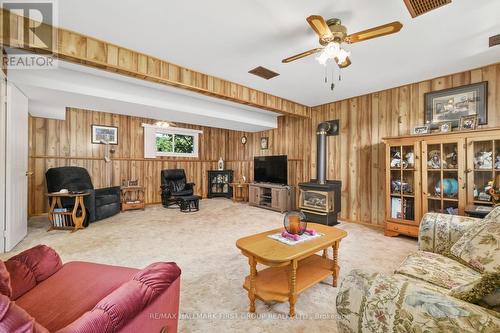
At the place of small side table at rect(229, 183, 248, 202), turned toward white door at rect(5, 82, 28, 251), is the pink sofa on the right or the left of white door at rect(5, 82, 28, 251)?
left

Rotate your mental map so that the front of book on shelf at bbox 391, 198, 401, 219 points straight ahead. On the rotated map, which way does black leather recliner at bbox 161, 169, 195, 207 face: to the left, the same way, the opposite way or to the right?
to the left

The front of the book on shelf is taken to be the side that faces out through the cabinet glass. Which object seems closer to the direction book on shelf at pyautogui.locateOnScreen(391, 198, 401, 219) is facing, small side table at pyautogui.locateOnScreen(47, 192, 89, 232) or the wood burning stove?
the small side table

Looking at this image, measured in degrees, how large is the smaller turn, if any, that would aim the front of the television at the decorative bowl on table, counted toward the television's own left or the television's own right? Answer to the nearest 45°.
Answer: approximately 45° to the television's own left

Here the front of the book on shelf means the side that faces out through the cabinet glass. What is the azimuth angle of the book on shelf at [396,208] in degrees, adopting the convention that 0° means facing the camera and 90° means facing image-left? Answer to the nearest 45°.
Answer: approximately 0°

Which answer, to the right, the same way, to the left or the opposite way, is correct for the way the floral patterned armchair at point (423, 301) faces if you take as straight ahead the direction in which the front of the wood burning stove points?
to the right

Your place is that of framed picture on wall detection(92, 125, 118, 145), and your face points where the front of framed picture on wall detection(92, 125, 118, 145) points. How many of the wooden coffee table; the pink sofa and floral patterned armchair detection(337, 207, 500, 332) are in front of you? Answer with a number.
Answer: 3

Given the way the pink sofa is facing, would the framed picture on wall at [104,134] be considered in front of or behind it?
in front

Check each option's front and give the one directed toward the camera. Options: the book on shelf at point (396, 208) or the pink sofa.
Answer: the book on shelf

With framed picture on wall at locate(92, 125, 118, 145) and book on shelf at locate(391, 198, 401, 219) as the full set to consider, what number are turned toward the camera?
2

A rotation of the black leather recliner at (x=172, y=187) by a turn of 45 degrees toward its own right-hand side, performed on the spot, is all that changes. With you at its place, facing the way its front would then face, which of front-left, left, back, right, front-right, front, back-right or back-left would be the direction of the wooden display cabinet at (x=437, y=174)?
front-left

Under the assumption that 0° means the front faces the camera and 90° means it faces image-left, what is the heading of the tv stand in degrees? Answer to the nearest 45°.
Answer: approximately 45°

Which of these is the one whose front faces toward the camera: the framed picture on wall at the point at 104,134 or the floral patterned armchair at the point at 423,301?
the framed picture on wall

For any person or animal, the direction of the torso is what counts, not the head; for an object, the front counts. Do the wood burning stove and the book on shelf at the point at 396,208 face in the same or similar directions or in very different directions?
same or similar directions

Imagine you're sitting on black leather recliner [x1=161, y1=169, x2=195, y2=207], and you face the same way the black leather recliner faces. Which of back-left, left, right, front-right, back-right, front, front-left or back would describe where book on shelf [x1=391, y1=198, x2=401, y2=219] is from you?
front

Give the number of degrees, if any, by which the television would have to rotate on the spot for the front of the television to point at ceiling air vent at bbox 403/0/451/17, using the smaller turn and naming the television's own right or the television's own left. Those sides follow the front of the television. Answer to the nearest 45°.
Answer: approximately 45° to the television's own left

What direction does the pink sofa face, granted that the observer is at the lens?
facing away from the viewer and to the right of the viewer

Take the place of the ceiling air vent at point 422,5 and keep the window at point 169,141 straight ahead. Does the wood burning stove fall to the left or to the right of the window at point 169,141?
right

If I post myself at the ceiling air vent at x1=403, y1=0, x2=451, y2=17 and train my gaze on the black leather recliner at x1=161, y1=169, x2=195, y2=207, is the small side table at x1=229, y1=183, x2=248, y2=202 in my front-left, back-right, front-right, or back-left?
front-right

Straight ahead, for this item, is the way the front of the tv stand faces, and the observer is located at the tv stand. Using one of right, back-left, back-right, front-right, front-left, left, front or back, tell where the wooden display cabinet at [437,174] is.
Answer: left
